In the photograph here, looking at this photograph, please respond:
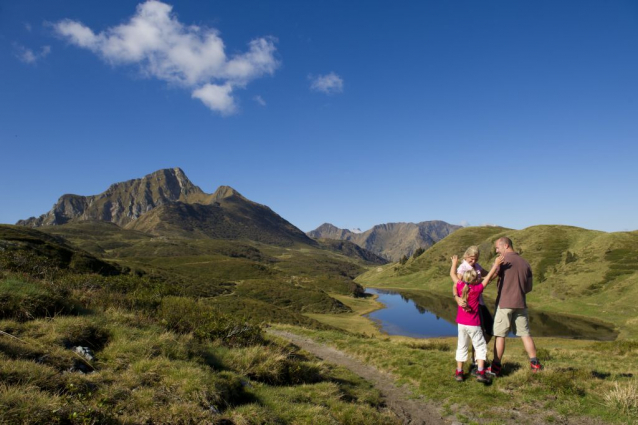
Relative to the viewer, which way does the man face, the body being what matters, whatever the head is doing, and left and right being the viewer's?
facing away from the viewer and to the left of the viewer

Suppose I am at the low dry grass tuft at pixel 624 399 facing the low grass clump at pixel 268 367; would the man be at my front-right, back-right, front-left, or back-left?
front-right
